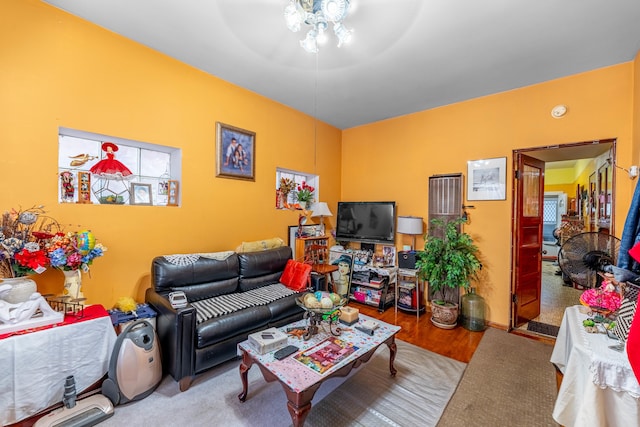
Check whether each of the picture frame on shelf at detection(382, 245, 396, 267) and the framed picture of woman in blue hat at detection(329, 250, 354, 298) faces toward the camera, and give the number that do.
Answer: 2

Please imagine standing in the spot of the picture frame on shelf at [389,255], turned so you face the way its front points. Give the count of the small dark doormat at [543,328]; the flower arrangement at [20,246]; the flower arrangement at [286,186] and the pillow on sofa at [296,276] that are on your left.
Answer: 1

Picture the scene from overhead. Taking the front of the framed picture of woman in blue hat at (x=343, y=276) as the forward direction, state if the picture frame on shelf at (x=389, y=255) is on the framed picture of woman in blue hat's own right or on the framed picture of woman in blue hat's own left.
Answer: on the framed picture of woman in blue hat's own left

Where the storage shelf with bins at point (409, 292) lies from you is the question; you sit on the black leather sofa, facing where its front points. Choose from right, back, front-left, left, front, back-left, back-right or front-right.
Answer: front-left

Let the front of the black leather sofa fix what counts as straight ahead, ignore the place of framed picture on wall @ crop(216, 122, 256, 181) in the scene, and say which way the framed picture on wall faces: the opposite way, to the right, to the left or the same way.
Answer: the same way

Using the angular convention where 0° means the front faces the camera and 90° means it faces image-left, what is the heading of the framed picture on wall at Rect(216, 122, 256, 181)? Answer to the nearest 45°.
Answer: approximately 315°

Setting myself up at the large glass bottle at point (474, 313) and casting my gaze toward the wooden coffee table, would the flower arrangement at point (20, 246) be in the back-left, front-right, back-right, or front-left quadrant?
front-right

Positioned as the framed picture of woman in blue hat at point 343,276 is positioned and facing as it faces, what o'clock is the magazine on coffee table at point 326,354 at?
The magazine on coffee table is roughly at 12 o'clock from the framed picture of woman in blue hat.

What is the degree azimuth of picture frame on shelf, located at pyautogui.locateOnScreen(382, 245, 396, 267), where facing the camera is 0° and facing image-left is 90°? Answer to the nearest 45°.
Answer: approximately 0°
